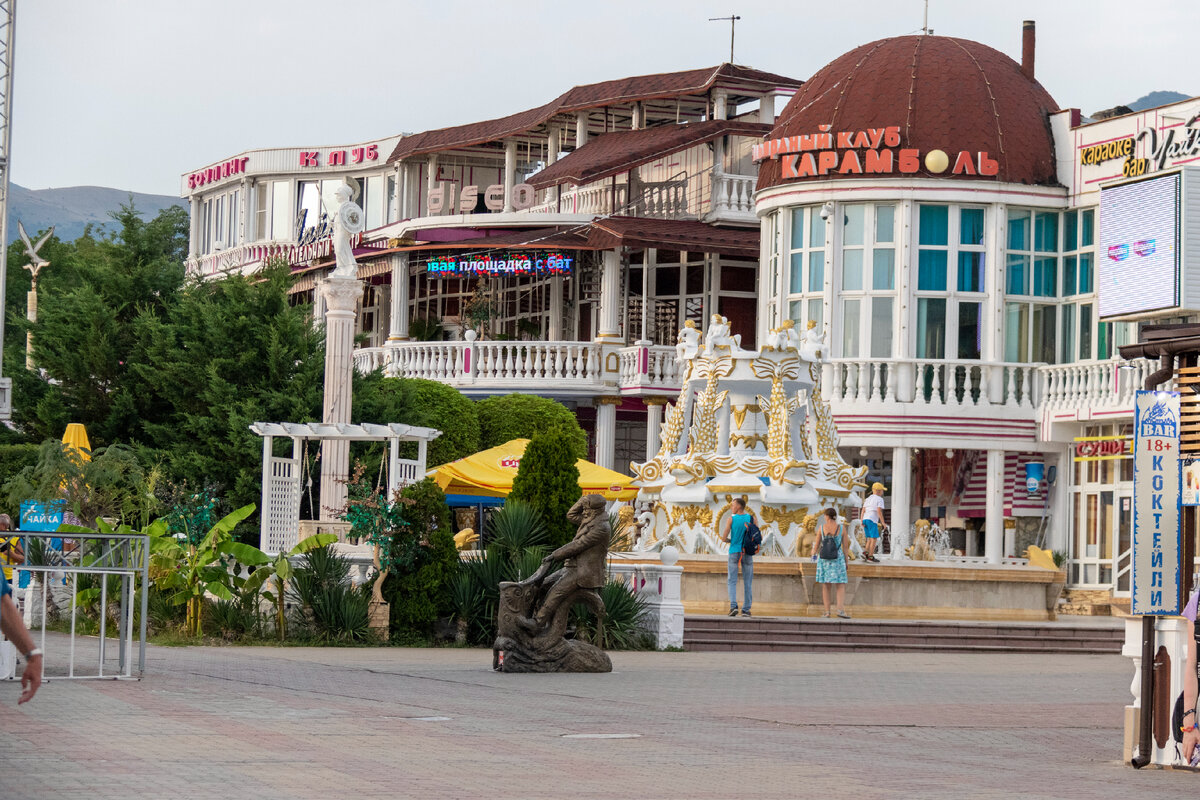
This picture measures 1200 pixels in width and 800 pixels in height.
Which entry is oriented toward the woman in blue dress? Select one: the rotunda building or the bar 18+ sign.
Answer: the rotunda building

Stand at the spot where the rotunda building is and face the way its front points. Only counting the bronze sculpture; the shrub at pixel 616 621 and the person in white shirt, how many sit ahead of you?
3

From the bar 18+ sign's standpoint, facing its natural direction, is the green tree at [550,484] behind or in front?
behind

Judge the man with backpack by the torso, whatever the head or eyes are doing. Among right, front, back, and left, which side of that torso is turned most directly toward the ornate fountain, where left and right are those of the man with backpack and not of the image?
front

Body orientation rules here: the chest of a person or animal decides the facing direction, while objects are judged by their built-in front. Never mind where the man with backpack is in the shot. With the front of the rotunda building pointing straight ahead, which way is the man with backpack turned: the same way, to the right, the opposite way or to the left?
the opposite way

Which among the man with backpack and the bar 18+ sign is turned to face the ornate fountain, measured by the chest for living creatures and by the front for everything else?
the man with backpack

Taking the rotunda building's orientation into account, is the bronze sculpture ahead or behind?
ahead

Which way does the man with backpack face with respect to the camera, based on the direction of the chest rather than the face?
away from the camera

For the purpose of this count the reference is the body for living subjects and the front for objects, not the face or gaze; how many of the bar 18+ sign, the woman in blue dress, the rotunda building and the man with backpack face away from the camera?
2

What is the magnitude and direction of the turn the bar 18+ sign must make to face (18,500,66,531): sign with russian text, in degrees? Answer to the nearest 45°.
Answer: approximately 135° to its right

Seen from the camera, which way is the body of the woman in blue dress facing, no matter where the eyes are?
away from the camera

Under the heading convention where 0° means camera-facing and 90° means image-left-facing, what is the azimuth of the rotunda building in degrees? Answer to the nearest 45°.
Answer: approximately 0°

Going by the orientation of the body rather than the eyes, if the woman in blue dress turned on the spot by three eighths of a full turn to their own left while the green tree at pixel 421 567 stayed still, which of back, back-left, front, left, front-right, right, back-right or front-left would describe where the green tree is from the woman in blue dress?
front
